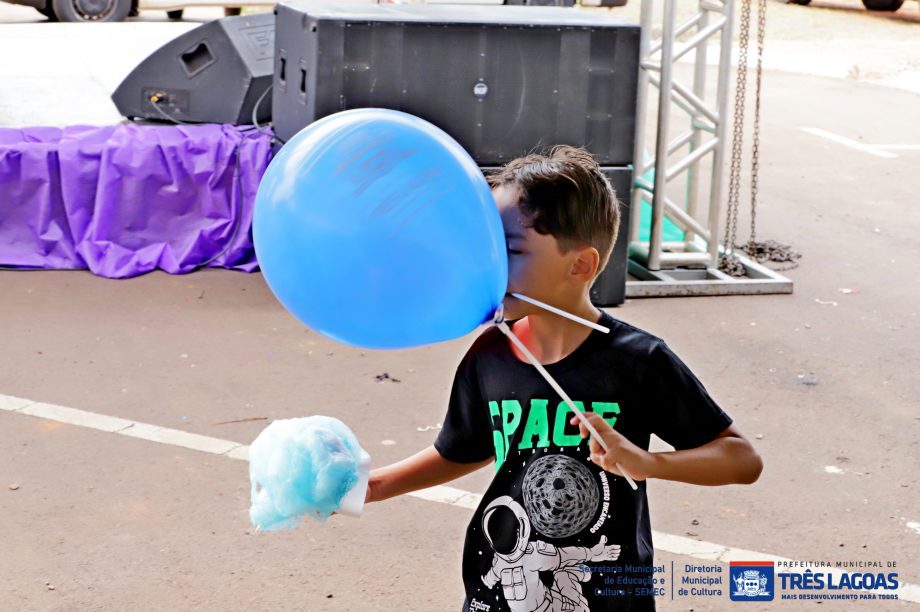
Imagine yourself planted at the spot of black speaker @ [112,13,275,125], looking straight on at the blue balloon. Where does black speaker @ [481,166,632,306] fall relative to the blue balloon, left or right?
left

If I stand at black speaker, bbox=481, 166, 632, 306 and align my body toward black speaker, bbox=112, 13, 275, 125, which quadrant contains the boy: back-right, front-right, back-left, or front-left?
back-left

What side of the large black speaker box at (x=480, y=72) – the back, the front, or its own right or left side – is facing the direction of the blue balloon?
front

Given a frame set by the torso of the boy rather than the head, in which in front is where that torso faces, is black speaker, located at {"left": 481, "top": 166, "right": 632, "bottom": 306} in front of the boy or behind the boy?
behind

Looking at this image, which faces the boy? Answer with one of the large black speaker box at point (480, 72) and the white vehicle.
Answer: the large black speaker box

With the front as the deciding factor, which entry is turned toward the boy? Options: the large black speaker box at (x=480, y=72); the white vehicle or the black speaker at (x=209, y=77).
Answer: the large black speaker box

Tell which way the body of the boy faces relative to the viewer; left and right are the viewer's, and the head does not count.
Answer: facing the viewer and to the left of the viewer

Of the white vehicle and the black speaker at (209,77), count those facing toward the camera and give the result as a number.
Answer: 0

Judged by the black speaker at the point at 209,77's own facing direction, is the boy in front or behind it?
behind

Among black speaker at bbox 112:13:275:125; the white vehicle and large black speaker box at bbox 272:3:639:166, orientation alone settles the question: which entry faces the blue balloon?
the large black speaker box

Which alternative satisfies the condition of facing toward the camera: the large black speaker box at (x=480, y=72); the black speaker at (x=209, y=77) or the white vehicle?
the large black speaker box

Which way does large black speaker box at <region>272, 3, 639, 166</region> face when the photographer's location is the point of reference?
facing the viewer
